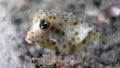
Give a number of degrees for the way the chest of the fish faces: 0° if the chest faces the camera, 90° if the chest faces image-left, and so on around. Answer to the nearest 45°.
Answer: approximately 90°
